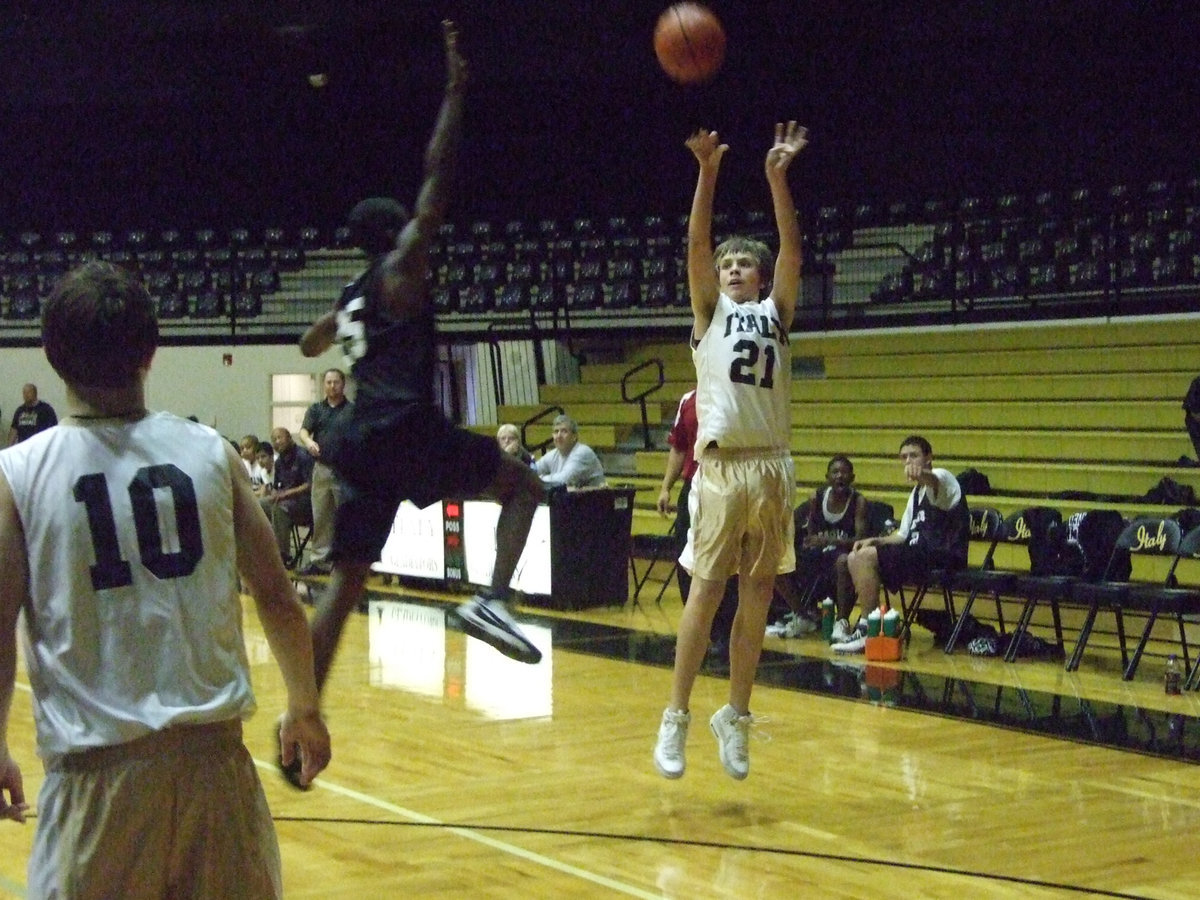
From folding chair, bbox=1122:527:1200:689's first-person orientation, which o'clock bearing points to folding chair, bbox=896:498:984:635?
folding chair, bbox=896:498:984:635 is roughly at 3 o'clock from folding chair, bbox=1122:527:1200:689.

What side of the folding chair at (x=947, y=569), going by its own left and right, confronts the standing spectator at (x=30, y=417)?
right

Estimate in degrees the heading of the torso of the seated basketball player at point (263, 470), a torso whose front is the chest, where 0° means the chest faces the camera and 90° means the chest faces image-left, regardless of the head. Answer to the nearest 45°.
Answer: approximately 45°

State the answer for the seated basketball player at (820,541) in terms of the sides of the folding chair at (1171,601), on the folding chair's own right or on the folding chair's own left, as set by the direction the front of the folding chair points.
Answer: on the folding chair's own right

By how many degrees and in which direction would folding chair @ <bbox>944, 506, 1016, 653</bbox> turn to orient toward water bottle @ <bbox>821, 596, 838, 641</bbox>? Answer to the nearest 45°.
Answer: approximately 45° to its right

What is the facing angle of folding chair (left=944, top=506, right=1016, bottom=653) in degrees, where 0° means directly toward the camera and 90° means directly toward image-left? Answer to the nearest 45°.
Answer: approximately 45°

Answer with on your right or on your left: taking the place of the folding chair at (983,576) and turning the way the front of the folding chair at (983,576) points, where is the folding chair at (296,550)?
on your right

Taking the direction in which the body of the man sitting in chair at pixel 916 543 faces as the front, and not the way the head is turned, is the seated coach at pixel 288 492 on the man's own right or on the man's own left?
on the man's own right
